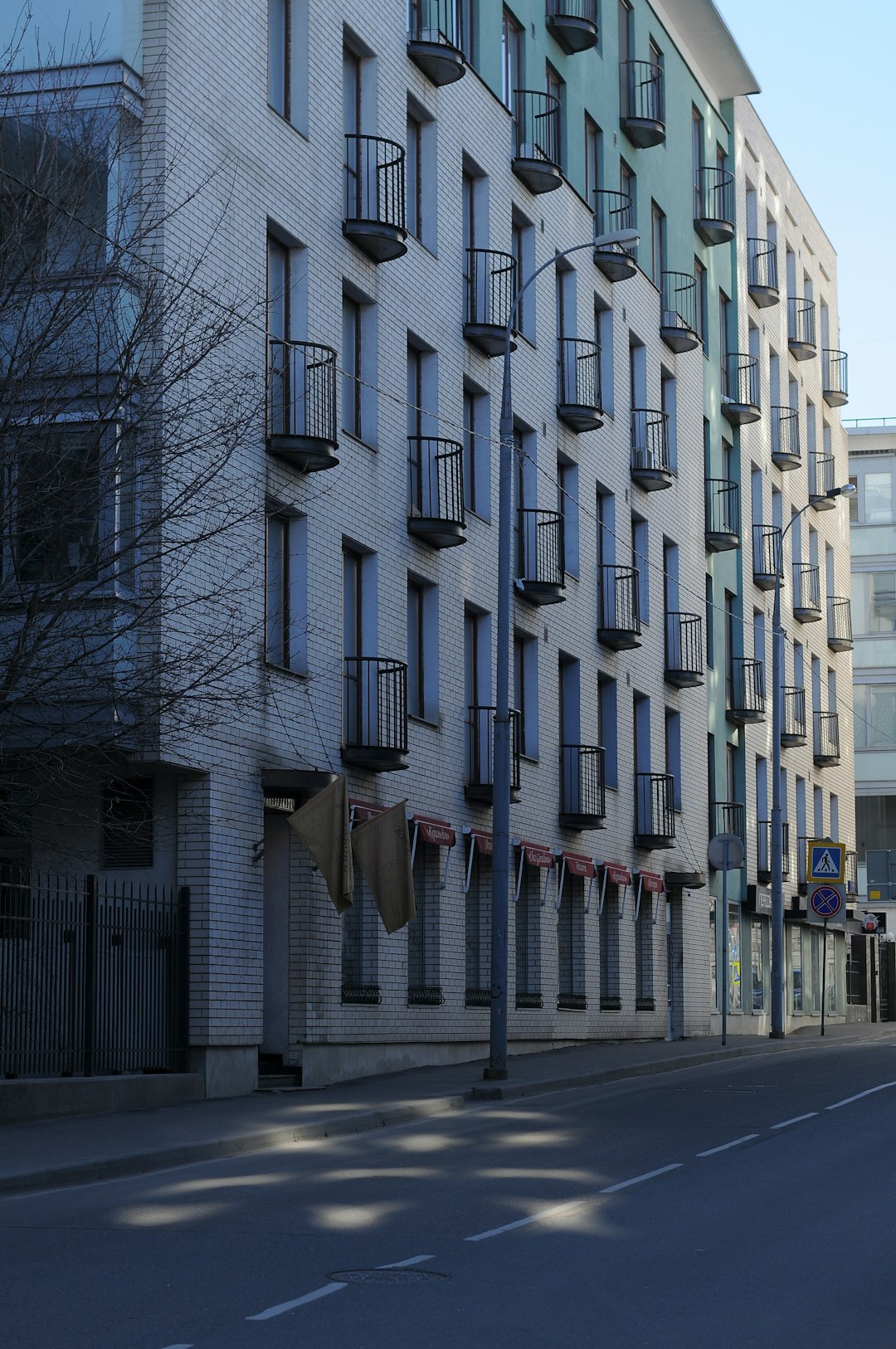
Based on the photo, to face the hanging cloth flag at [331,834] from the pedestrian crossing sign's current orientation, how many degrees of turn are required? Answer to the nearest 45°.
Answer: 0° — it already faces it

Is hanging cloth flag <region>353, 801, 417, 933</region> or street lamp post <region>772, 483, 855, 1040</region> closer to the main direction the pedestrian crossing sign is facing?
the hanging cloth flag

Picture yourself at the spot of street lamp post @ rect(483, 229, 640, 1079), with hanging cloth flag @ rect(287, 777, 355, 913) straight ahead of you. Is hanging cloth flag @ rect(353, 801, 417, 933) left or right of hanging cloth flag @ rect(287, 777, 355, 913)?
right

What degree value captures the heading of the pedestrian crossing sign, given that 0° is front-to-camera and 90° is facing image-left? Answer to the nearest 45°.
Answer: approximately 0°
